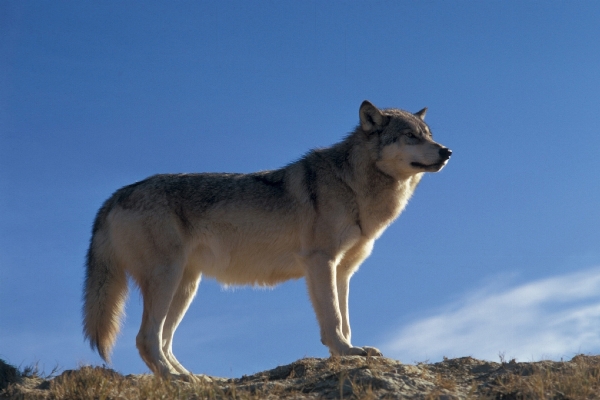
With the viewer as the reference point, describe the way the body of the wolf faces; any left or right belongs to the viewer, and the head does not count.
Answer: facing to the right of the viewer
